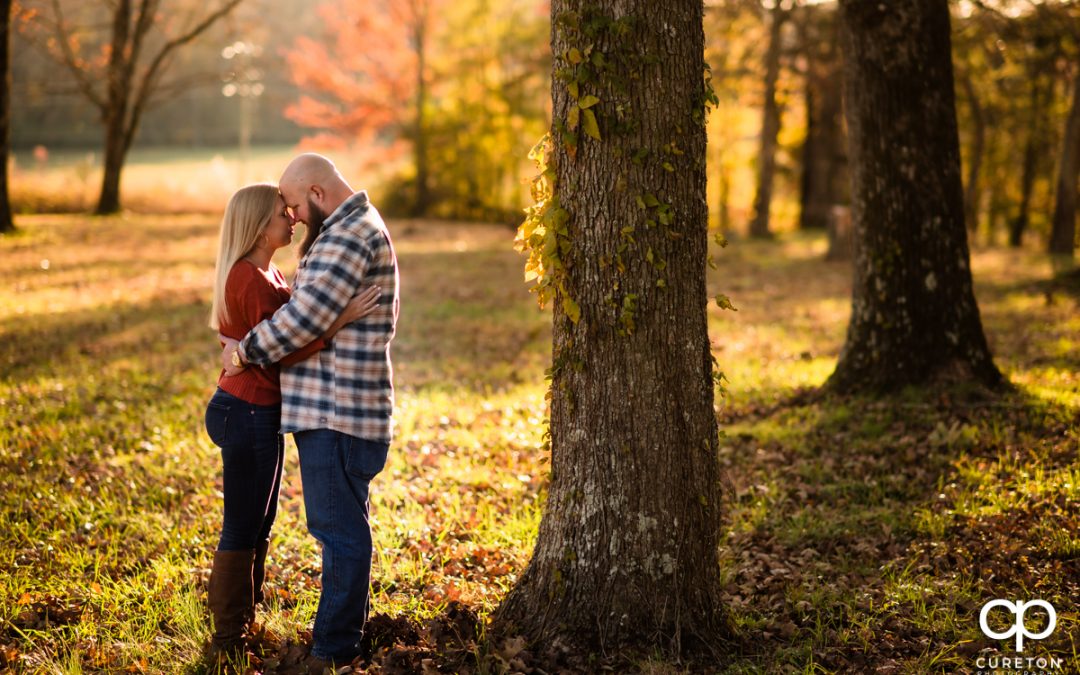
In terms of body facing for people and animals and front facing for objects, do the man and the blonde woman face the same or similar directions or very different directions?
very different directions

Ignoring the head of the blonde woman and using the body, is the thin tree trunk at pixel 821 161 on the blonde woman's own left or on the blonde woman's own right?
on the blonde woman's own left

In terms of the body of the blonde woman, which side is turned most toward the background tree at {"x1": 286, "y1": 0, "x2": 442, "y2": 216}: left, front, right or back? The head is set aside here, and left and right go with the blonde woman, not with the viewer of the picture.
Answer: left

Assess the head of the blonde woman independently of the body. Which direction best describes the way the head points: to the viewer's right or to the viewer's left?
to the viewer's right

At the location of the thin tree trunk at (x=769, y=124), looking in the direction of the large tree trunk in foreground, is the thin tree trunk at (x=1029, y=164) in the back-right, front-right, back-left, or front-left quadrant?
back-left

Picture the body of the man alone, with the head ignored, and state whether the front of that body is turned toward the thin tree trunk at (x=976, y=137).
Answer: no

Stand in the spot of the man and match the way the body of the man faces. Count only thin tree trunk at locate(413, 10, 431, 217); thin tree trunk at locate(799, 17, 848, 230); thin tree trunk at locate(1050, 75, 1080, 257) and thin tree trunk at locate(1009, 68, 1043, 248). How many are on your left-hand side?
0

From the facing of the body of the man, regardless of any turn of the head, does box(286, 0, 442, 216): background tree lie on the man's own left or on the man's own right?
on the man's own right

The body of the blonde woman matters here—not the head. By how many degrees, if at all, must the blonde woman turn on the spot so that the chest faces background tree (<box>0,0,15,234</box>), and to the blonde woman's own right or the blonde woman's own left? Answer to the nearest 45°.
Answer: approximately 90° to the blonde woman's own left

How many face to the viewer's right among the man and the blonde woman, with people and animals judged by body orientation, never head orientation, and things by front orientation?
1

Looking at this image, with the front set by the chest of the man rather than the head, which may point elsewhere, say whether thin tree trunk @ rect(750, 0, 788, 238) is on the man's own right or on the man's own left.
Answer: on the man's own right

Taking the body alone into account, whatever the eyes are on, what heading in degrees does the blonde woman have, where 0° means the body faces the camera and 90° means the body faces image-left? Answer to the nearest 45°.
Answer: approximately 270°

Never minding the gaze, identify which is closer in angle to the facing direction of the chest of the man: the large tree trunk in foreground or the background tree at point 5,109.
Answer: the background tree

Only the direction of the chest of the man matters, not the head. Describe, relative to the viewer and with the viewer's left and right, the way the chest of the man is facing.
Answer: facing to the left of the viewer
